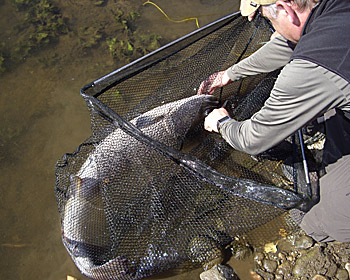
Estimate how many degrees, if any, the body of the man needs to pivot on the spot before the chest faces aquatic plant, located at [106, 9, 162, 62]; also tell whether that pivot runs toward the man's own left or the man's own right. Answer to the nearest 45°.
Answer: approximately 45° to the man's own right

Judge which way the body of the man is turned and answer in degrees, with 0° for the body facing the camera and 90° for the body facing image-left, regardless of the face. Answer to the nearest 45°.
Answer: approximately 90°
